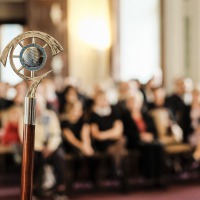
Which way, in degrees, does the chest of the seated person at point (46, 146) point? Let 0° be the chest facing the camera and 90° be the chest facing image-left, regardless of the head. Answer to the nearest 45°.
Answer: approximately 0°

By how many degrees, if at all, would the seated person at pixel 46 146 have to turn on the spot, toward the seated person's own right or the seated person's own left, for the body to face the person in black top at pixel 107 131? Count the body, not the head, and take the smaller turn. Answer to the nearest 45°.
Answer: approximately 135° to the seated person's own left

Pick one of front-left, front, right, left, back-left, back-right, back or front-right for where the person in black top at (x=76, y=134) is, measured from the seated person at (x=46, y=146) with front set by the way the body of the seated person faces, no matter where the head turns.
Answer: back-left

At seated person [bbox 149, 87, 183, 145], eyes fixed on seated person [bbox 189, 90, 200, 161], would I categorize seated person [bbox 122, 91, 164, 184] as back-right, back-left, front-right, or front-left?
back-right

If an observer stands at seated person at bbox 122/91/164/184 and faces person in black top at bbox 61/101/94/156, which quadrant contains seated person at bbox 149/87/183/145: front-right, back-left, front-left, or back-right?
back-right
